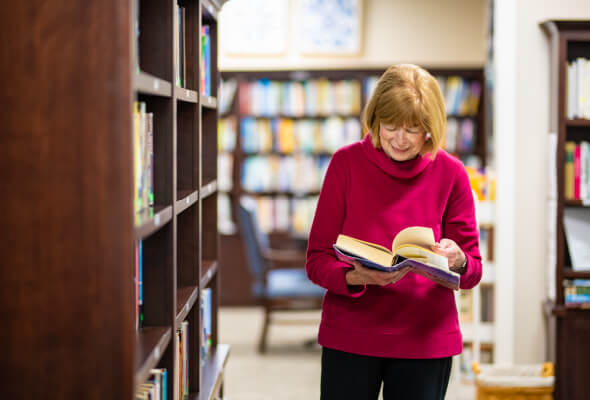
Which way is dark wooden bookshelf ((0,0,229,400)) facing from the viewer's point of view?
to the viewer's right

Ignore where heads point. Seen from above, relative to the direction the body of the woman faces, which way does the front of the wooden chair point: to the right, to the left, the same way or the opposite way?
to the left

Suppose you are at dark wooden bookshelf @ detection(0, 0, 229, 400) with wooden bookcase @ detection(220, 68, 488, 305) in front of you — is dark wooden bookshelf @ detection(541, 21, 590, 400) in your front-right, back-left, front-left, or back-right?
front-right

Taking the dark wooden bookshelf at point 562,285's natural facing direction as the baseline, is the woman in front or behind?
in front

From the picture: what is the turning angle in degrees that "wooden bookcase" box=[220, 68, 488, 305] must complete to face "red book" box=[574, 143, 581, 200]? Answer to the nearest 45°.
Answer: approximately 45° to its left

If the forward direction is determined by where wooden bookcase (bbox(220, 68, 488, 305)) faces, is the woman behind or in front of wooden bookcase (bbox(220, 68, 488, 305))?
in front

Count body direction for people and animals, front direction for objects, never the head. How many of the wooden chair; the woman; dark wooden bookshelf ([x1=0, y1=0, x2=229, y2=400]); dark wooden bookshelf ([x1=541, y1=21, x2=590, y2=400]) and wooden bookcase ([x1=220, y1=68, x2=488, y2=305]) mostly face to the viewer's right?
2

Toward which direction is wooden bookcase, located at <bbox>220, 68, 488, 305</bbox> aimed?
toward the camera

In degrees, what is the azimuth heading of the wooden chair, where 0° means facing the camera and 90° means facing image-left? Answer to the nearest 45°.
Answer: approximately 270°

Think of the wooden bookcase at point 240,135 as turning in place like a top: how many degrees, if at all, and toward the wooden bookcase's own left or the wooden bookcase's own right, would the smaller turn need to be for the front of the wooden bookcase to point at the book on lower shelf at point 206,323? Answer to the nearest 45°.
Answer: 0° — it already faces it

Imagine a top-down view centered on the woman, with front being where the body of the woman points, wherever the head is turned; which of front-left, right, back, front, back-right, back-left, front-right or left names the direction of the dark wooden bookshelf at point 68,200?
front-right

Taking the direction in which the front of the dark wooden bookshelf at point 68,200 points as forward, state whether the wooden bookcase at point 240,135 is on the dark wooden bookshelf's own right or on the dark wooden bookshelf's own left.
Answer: on the dark wooden bookshelf's own left

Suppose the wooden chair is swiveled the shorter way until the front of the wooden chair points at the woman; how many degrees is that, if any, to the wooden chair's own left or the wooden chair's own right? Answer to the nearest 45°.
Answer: approximately 90° to the wooden chair's own right
